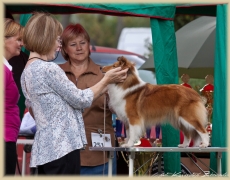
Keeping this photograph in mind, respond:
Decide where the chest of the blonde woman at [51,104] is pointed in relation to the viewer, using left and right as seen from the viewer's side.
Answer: facing away from the viewer and to the right of the viewer

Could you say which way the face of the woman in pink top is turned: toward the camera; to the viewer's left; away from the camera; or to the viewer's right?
to the viewer's right

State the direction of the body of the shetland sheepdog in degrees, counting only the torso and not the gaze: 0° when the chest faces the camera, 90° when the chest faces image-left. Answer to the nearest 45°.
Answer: approximately 90°

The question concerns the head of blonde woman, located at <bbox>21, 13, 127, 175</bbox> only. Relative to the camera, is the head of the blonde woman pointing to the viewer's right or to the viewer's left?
to the viewer's right

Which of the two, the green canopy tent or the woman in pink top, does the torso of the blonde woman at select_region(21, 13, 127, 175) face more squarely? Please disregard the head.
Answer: the green canopy tent

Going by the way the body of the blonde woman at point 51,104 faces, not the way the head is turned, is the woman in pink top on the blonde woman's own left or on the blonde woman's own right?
on the blonde woman's own left

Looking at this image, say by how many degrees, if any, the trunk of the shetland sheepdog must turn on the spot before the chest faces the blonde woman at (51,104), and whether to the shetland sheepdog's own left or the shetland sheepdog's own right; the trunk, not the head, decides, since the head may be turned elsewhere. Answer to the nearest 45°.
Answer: approximately 45° to the shetland sheepdog's own left

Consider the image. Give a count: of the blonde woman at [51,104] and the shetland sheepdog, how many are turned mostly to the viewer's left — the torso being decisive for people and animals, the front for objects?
1
